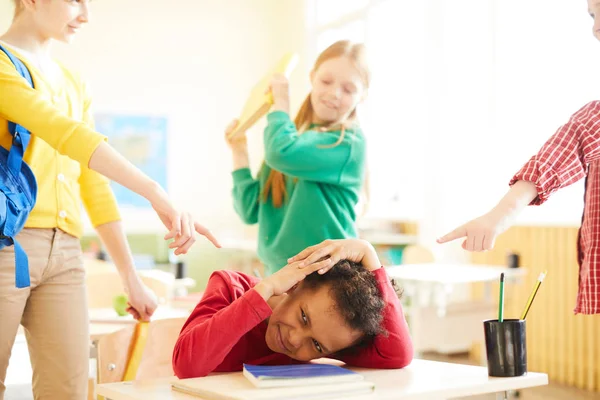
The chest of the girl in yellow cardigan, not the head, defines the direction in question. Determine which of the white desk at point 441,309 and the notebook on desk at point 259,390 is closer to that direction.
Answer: the notebook on desk

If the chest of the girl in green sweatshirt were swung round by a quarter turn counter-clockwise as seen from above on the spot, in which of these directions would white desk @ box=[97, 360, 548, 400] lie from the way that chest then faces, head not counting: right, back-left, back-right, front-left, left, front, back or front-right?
front-right

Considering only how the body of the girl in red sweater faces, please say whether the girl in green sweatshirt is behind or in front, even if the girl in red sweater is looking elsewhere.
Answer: behind

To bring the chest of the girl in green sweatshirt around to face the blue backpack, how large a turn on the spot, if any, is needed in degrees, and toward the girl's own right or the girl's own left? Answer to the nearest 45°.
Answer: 0° — they already face it

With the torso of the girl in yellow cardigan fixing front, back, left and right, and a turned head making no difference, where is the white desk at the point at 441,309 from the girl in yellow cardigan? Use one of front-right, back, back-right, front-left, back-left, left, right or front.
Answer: left

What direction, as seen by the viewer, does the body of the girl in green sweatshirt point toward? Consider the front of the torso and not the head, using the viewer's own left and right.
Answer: facing the viewer and to the left of the viewer

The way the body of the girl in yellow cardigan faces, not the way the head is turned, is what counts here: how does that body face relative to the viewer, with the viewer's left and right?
facing the viewer and to the right of the viewer

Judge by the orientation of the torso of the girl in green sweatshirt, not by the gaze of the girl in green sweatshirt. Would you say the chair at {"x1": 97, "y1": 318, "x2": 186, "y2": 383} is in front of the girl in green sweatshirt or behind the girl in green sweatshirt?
in front

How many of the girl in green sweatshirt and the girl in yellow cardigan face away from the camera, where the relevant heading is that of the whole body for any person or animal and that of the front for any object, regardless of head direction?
0

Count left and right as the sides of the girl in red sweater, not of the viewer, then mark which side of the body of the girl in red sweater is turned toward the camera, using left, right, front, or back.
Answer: front

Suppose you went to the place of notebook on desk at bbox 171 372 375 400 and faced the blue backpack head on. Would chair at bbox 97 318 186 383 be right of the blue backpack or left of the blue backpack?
right

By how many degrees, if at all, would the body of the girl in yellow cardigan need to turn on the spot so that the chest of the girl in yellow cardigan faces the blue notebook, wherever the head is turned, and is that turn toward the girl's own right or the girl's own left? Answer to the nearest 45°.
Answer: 0° — they already face it

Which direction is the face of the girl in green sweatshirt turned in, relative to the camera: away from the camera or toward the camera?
toward the camera

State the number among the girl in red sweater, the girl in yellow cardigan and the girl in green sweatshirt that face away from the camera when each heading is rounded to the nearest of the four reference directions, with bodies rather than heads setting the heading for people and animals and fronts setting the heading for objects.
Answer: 0

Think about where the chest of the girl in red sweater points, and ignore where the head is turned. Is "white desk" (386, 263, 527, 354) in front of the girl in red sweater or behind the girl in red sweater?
behind

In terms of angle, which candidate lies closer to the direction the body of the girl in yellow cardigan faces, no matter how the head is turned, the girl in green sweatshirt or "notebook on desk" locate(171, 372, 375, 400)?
the notebook on desk
